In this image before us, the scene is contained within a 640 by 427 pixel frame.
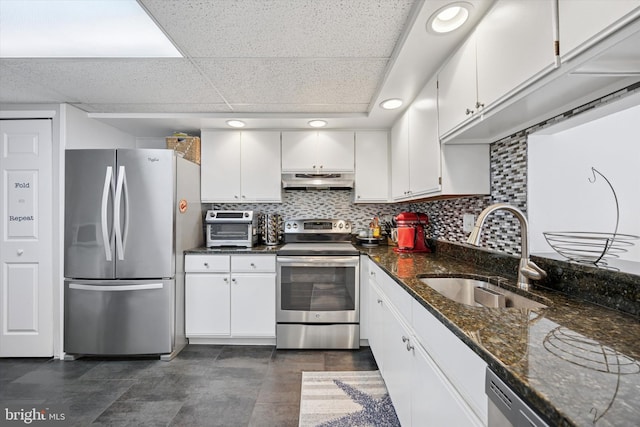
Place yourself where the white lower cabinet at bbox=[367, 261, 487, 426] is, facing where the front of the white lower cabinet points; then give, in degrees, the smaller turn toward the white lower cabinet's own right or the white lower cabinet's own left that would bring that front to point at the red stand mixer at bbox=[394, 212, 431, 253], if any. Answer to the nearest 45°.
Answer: approximately 90° to the white lower cabinet's own right

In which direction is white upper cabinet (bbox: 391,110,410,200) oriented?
to the viewer's left

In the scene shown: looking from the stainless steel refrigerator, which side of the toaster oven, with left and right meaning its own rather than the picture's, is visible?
right

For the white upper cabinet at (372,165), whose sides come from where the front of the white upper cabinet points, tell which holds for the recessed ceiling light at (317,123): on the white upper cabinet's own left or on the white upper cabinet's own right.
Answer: on the white upper cabinet's own right

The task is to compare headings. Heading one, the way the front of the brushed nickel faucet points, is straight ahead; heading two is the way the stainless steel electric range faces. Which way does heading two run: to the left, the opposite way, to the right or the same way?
to the left

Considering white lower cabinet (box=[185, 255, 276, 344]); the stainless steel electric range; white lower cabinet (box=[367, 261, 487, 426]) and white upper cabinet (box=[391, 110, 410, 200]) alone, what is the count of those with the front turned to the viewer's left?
2

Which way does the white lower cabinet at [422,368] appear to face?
to the viewer's left

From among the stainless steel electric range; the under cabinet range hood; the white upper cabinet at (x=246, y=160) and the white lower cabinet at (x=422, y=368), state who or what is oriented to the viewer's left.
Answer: the white lower cabinet

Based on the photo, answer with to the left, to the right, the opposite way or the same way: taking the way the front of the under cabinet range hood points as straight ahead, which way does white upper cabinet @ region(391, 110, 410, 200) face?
to the right

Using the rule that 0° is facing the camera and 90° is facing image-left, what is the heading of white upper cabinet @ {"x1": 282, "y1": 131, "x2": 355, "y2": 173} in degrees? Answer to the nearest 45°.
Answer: approximately 0°

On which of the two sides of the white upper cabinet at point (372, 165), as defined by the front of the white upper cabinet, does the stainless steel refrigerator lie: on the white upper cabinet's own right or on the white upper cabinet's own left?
on the white upper cabinet's own right

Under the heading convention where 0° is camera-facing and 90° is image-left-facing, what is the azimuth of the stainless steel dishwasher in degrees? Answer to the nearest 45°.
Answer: approximately 45°

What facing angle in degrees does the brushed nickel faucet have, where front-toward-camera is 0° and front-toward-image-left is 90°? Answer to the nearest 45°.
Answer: approximately 45°
